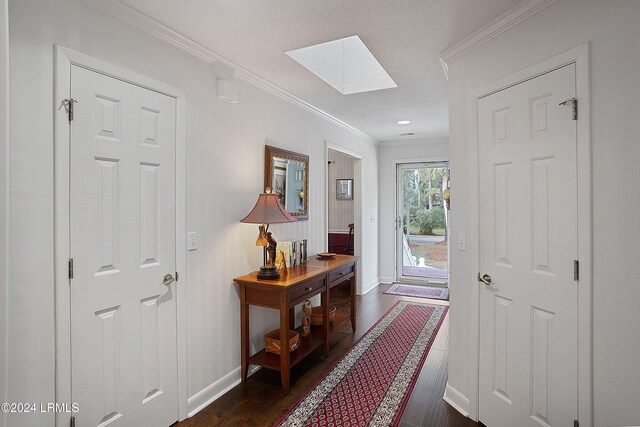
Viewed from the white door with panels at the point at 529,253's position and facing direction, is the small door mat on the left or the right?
on its right

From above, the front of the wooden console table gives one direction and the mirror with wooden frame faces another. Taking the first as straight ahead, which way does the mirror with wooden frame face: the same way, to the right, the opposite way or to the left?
the same way

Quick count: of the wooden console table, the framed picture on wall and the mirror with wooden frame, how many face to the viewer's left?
0

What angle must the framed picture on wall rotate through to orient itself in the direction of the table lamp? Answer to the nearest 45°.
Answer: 0° — it already faces it

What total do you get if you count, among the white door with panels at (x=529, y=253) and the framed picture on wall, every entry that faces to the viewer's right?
0

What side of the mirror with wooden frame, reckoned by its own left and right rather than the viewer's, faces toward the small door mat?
left

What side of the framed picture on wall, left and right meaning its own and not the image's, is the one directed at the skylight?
front

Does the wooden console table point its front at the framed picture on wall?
no

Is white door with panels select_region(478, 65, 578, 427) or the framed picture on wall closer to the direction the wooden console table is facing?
the white door with panels

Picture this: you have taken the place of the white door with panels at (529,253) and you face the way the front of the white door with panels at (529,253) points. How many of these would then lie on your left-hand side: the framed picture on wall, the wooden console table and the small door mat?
0

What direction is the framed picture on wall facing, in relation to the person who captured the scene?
facing the viewer

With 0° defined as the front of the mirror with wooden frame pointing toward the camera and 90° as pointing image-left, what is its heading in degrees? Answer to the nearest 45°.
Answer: approximately 315°

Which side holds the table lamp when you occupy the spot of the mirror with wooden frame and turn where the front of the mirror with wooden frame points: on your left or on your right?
on your right

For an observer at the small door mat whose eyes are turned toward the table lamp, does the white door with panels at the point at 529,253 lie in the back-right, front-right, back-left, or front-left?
front-left

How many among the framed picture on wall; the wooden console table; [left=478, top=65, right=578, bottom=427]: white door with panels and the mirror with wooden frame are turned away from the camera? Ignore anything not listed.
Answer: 0

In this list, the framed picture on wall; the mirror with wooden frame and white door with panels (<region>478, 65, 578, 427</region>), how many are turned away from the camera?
0

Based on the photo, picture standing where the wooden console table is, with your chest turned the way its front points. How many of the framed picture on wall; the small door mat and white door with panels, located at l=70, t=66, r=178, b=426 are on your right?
1
